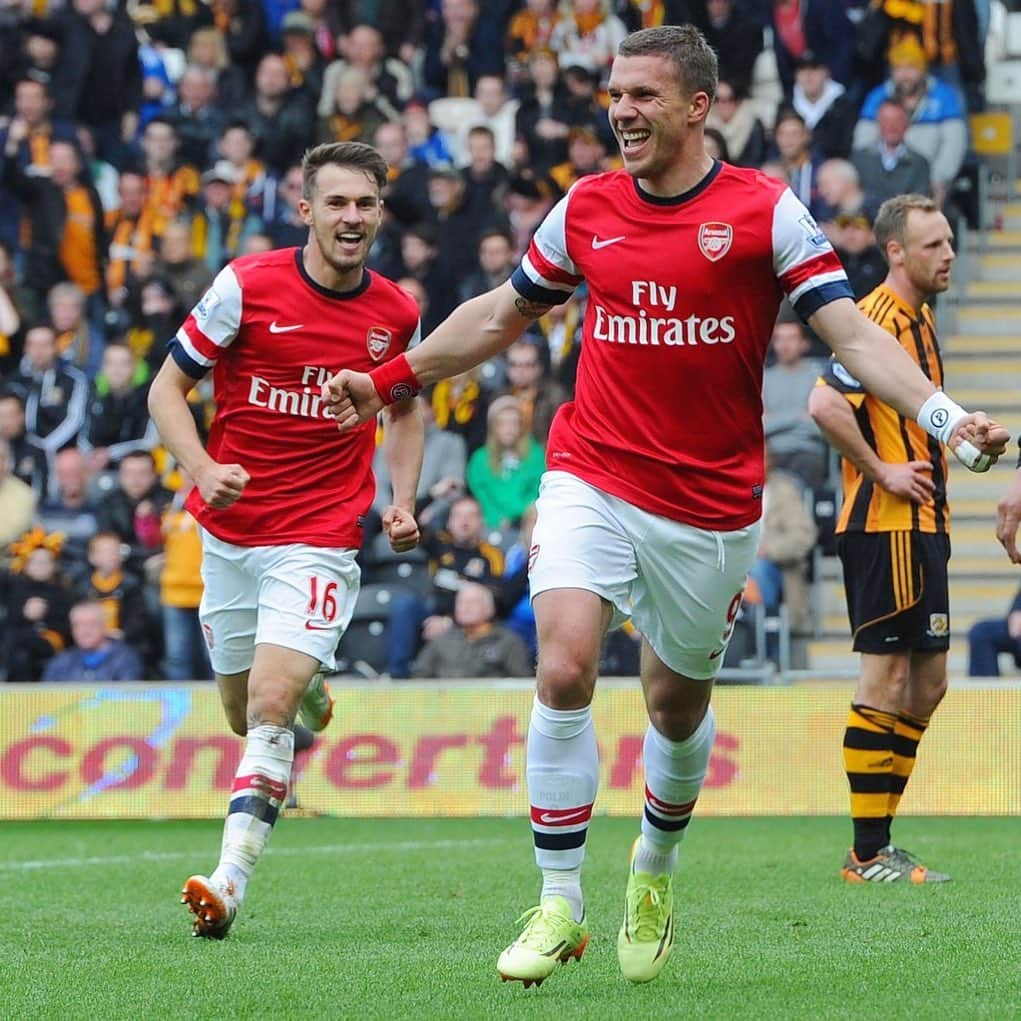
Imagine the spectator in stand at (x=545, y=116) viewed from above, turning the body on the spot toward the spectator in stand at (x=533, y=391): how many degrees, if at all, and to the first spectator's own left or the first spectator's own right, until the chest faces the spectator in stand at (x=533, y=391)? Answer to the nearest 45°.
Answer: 0° — they already face them

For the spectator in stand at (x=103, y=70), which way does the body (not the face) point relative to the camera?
toward the camera

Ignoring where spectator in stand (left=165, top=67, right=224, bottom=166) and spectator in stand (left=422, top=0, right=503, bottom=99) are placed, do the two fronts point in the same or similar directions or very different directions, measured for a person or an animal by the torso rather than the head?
same or similar directions

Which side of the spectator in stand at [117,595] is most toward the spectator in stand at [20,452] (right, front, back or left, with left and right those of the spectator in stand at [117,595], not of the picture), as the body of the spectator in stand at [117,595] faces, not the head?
back

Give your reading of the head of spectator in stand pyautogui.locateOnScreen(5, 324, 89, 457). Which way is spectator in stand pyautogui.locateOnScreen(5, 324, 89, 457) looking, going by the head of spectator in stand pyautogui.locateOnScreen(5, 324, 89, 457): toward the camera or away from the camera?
toward the camera

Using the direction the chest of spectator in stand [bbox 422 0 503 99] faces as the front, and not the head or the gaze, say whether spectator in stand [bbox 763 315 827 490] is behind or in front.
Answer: in front

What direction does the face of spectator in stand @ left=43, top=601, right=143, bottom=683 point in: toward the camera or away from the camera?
toward the camera

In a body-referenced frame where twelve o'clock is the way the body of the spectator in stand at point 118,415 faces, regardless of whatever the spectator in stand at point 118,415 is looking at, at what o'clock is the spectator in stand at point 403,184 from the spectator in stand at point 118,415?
the spectator in stand at point 403,184 is roughly at 8 o'clock from the spectator in stand at point 118,415.

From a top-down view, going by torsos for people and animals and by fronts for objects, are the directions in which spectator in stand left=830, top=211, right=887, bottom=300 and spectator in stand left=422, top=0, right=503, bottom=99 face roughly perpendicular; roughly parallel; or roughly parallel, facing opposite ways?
roughly parallel

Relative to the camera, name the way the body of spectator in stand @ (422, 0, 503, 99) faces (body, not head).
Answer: toward the camera

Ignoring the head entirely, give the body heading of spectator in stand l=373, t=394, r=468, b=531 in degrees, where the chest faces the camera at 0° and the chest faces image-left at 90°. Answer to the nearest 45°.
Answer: approximately 0°

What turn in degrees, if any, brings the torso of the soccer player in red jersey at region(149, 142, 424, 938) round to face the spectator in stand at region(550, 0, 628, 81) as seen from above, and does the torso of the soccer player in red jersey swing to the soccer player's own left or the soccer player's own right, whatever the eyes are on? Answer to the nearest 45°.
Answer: approximately 180°

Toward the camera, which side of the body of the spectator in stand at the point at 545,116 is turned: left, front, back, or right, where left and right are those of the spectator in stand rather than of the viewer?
front

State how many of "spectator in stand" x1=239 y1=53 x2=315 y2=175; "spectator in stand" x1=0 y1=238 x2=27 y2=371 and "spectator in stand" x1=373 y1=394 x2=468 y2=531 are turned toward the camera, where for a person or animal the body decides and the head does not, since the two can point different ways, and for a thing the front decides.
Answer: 3

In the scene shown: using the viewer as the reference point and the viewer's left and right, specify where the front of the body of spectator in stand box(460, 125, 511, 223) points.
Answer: facing the viewer

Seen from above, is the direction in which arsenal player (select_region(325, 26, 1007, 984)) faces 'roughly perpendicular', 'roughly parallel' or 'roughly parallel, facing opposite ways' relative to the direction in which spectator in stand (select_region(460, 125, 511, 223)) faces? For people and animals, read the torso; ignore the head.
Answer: roughly parallel

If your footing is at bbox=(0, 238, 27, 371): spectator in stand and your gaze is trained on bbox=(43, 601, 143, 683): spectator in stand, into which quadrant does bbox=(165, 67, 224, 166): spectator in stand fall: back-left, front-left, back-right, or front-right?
back-left

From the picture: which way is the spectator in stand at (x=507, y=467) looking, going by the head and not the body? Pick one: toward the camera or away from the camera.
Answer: toward the camera
